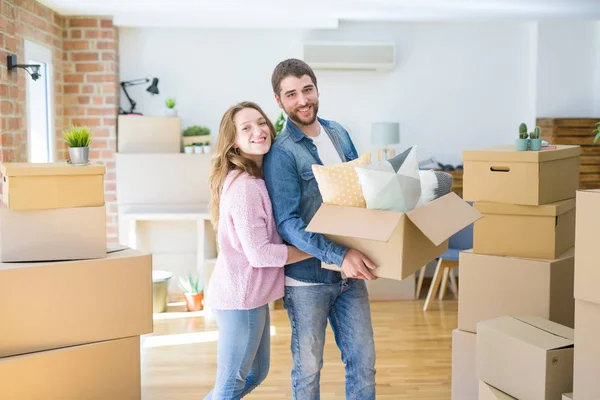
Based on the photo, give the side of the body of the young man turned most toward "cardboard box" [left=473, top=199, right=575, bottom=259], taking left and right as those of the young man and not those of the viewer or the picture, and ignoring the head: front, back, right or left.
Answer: left

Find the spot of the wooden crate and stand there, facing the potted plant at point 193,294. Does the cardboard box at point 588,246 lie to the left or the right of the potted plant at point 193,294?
left

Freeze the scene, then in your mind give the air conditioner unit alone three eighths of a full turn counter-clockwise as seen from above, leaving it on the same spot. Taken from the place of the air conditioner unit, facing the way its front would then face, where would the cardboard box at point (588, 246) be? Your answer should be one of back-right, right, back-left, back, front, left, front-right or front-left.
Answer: back-right

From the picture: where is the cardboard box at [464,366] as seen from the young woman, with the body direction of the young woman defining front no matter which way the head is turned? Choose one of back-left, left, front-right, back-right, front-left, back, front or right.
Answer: front-left

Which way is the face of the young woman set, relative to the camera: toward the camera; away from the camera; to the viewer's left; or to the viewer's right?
toward the camera

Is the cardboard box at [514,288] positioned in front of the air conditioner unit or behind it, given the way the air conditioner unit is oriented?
in front

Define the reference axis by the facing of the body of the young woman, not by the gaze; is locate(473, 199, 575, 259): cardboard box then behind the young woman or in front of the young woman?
in front

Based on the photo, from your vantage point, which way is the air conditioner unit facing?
toward the camera

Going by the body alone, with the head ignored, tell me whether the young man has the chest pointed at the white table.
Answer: no

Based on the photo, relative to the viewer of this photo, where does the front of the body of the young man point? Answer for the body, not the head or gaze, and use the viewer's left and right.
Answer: facing the viewer and to the right of the viewer

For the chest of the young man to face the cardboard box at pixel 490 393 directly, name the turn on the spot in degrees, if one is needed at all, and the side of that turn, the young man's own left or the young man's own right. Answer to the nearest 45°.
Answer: approximately 45° to the young man's own left
